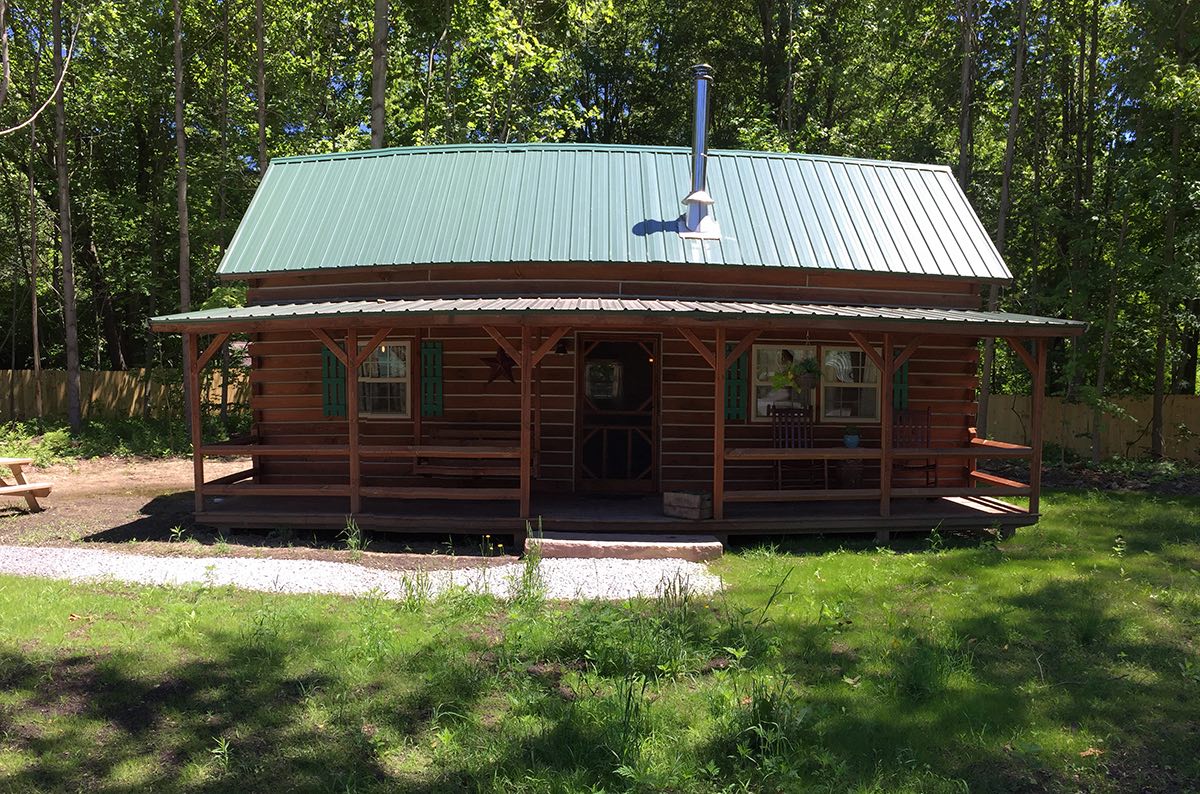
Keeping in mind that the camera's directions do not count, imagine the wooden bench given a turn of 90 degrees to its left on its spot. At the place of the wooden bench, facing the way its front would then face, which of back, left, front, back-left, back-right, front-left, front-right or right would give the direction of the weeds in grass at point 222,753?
right

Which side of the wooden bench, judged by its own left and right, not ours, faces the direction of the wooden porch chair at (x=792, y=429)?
left

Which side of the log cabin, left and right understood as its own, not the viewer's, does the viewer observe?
front

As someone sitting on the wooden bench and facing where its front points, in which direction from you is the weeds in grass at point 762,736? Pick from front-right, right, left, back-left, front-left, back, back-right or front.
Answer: front

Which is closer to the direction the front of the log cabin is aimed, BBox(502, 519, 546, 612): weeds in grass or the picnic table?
the weeds in grass

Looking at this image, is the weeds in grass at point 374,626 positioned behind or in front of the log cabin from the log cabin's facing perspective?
in front

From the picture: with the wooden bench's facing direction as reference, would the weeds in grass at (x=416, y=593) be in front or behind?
in front

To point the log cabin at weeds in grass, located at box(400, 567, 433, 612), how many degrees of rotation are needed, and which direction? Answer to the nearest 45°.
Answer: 0° — it already faces it

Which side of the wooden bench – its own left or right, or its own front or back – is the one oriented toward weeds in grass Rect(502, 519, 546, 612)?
front

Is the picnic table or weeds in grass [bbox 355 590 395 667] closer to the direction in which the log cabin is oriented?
the weeds in grass

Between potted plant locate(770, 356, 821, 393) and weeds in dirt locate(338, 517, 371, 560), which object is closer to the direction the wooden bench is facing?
the weeds in dirt

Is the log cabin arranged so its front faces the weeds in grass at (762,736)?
yes

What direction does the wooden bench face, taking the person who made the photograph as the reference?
facing the viewer

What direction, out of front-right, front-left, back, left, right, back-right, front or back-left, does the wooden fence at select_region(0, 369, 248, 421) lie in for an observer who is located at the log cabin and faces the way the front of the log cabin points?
back-right

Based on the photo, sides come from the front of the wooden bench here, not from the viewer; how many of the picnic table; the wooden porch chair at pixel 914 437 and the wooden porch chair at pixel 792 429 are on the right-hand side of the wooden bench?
1

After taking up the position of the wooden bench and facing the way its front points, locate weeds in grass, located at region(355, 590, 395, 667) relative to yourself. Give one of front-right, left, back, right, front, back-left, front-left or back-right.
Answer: front

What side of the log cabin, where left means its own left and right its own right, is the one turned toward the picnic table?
right
